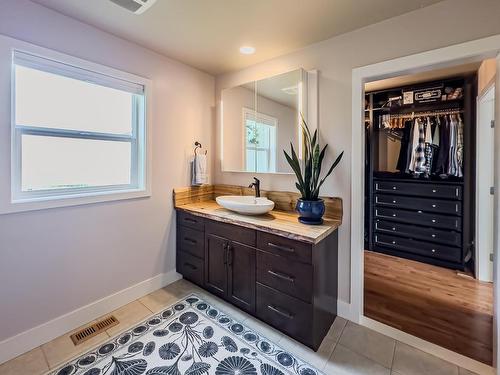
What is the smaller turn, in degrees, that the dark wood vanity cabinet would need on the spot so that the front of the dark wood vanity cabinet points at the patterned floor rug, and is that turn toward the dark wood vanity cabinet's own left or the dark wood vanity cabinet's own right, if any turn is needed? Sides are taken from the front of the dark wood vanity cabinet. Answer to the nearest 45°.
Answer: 0° — it already faces it

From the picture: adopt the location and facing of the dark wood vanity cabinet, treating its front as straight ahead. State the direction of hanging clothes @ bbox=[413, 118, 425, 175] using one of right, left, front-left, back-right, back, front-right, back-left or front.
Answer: back

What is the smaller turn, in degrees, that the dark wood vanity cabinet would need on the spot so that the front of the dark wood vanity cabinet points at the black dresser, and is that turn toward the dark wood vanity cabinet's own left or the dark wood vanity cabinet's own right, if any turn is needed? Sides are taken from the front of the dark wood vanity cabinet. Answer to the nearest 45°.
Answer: approximately 180°

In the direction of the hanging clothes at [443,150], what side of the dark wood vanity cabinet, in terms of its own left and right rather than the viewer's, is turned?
back

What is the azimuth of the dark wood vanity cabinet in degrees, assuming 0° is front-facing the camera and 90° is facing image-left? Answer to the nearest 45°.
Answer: approximately 45°

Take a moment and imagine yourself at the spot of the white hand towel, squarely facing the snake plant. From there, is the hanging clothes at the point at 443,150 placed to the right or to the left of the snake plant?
left

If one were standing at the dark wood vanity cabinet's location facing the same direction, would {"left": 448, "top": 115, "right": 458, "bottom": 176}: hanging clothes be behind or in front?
behind

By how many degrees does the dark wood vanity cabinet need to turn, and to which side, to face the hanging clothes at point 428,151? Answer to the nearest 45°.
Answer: approximately 180°

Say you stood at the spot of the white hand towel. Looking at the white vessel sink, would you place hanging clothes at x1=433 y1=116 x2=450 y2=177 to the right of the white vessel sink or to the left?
left

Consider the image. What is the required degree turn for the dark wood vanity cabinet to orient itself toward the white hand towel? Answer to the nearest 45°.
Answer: approximately 90° to its right

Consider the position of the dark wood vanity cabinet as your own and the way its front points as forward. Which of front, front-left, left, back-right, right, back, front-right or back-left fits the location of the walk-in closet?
back
